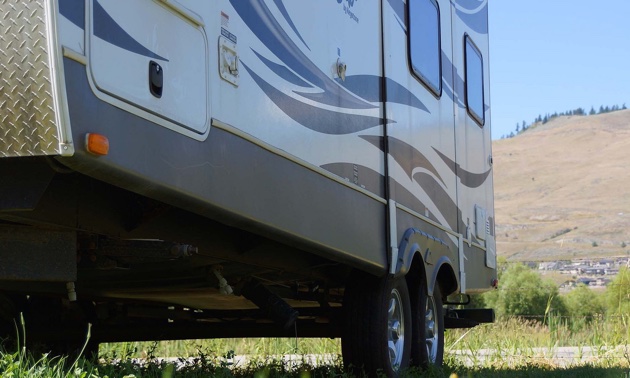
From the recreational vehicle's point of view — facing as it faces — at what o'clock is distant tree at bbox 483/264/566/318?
The distant tree is roughly at 5 o'clock from the recreational vehicle.

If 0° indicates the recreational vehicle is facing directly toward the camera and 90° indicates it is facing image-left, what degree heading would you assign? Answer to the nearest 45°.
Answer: approximately 45°

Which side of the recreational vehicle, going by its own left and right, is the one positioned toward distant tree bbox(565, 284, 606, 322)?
back

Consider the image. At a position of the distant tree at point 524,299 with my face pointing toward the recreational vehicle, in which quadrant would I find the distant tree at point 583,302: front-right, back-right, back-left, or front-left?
back-left
